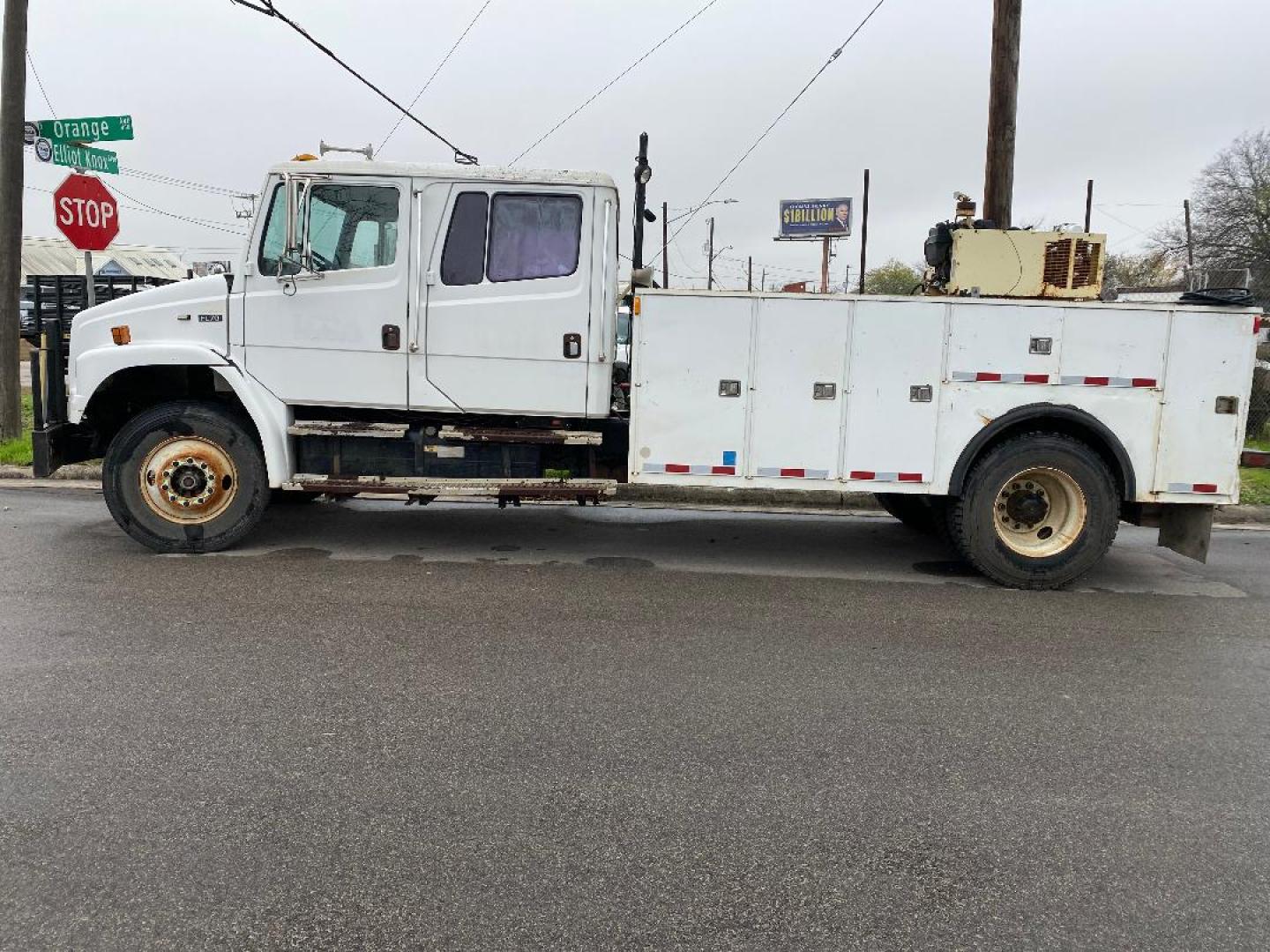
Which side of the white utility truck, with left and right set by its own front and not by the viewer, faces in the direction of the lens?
left

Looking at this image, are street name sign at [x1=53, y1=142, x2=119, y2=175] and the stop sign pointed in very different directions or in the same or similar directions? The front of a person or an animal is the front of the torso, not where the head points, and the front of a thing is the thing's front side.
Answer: same or similar directions

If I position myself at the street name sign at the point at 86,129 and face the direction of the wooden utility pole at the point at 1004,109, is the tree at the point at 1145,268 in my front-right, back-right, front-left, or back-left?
front-left

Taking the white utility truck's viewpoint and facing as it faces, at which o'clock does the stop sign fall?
The stop sign is roughly at 1 o'clock from the white utility truck.

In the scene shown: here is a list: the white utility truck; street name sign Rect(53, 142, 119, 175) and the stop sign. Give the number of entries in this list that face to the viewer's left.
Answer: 1

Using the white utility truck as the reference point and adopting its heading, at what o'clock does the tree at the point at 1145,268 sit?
The tree is roughly at 4 o'clock from the white utility truck.

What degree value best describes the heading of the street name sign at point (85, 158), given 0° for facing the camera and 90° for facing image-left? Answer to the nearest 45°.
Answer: approximately 315°

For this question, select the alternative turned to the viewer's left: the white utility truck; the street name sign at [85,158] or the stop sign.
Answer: the white utility truck

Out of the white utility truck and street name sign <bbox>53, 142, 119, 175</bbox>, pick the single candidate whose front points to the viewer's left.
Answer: the white utility truck

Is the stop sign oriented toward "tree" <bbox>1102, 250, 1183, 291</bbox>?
no

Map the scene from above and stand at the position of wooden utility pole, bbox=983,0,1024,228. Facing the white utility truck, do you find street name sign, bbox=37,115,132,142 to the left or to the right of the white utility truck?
right

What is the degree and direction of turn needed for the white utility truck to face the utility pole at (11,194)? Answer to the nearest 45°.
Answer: approximately 45° to its right

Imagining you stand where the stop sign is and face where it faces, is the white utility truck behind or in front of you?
in front

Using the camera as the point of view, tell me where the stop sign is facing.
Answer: facing the viewer and to the right of the viewer

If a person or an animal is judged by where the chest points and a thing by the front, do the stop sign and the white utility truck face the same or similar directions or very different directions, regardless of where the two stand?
very different directions

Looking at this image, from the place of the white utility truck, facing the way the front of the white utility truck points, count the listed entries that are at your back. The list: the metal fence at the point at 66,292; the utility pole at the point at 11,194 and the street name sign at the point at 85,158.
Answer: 0

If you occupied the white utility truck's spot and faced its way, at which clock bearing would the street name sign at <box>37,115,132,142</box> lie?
The street name sign is roughly at 1 o'clock from the white utility truck.
